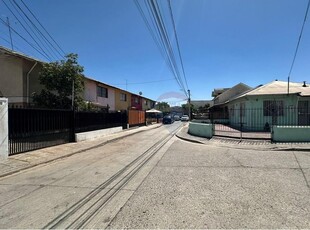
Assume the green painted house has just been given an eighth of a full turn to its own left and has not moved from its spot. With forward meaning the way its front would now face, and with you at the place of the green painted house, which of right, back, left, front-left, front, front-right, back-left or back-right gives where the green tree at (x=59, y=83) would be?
right

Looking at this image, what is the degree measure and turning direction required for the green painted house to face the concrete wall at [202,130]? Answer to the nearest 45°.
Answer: approximately 45° to its right

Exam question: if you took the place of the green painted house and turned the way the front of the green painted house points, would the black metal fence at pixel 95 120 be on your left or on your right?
on your right

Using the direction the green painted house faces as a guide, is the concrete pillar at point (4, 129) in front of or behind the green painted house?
in front

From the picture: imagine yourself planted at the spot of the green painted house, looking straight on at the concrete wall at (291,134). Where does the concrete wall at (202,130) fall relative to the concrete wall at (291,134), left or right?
right

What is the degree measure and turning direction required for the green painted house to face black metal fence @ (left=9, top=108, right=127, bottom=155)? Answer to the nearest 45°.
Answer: approximately 45° to its right

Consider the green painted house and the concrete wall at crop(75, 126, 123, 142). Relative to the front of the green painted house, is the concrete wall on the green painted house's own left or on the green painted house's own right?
on the green painted house's own right

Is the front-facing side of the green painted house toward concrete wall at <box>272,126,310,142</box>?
yes
